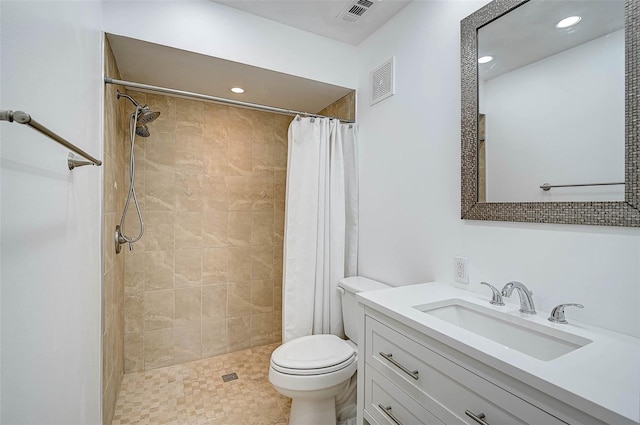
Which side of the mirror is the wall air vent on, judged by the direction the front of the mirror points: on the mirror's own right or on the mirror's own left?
on the mirror's own right

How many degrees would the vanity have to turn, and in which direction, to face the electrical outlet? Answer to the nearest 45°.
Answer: approximately 135° to its right

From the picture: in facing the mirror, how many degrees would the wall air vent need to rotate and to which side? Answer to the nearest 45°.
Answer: approximately 90° to its left

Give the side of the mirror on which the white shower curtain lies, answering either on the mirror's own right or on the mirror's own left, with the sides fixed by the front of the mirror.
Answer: on the mirror's own right

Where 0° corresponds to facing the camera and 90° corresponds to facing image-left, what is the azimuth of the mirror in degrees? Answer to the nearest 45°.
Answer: approximately 45°
